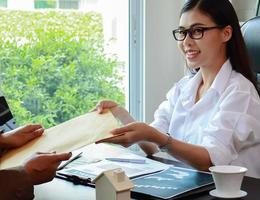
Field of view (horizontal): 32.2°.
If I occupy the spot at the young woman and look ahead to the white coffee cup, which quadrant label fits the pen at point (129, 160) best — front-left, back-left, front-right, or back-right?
front-right

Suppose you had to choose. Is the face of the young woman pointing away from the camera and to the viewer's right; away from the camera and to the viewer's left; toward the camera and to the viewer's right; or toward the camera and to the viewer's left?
toward the camera and to the viewer's left

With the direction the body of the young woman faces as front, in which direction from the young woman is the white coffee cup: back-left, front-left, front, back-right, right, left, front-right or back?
front-left

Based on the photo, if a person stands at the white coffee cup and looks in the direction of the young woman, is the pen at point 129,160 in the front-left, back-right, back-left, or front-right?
front-left

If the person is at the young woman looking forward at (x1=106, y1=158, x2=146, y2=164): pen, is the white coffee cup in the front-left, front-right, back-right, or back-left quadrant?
front-left

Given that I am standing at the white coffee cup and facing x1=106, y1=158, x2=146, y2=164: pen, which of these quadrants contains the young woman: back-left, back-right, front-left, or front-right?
front-right

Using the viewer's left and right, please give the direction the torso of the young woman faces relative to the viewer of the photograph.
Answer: facing the viewer and to the left of the viewer
